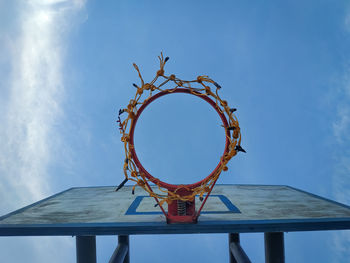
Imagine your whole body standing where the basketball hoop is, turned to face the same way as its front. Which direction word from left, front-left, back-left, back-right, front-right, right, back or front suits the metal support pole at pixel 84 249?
back-right

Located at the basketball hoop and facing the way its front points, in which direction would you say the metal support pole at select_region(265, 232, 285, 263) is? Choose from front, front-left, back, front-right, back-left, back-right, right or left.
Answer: back-left

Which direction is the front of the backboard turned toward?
toward the camera

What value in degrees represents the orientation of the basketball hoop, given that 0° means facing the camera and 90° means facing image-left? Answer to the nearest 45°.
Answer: approximately 0°

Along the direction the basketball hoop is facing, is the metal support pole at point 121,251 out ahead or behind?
behind

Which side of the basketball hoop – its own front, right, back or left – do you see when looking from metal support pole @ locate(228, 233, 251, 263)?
back
